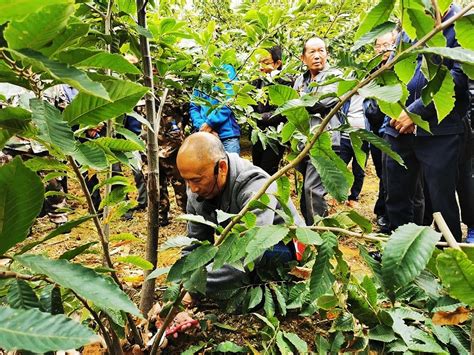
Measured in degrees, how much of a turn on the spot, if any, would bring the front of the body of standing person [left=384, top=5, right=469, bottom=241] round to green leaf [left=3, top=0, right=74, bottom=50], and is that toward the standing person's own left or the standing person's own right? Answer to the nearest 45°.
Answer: approximately 45° to the standing person's own left

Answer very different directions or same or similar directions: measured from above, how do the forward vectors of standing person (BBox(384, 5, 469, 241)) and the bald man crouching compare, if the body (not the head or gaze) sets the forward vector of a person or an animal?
same or similar directions

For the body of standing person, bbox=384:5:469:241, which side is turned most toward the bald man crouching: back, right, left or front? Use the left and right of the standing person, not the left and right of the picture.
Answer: front

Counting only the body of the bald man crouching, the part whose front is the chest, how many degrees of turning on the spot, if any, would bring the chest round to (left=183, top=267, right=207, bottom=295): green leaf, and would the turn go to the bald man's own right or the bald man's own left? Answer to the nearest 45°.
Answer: approximately 45° to the bald man's own left

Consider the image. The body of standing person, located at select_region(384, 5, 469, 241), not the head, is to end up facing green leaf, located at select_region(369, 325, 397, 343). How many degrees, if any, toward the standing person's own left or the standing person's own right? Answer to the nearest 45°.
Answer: approximately 45° to the standing person's own left

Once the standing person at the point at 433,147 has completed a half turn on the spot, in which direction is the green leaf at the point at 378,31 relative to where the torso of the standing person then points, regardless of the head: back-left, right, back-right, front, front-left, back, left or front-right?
back-right

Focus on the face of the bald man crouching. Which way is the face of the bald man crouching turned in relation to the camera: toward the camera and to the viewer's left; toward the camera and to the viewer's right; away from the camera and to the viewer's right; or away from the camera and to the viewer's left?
toward the camera and to the viewer's left

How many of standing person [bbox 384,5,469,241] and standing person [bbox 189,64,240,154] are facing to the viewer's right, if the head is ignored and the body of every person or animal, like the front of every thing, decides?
0
